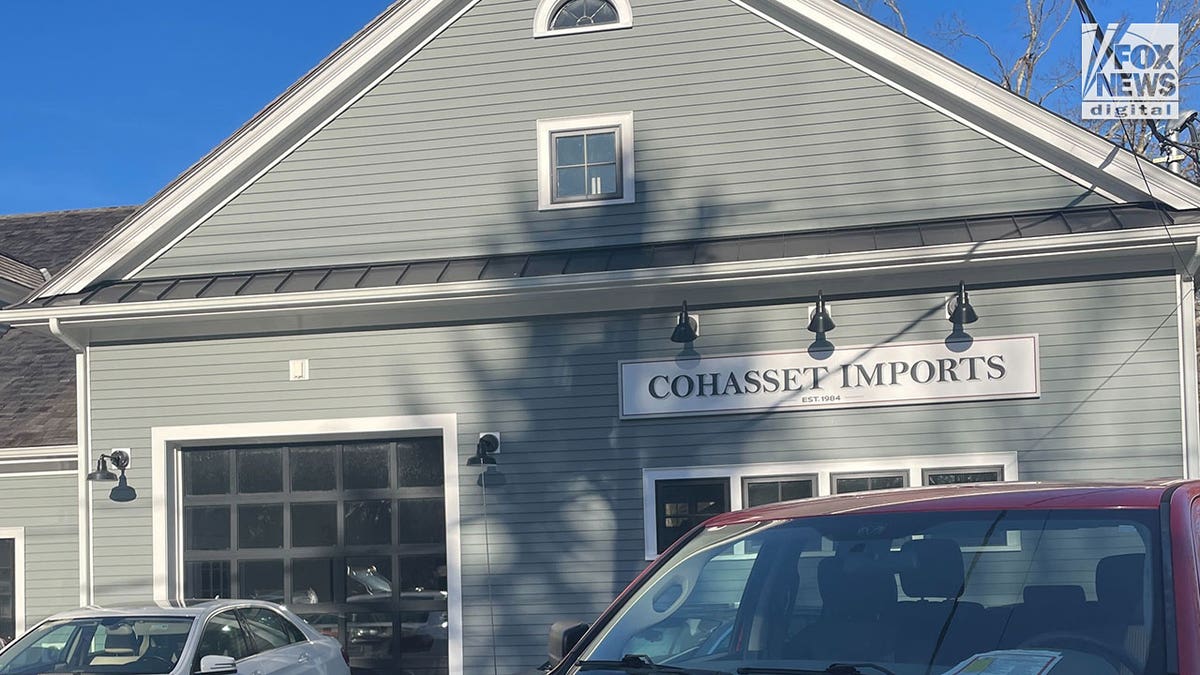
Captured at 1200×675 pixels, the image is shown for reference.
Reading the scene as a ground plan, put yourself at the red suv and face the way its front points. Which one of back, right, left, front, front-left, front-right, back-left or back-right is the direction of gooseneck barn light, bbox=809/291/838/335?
back-right

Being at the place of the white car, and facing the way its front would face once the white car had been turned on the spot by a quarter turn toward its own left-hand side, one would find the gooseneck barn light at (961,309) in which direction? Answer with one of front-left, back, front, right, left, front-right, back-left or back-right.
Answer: front-left

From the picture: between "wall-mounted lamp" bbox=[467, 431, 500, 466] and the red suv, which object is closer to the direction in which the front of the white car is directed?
the red suv

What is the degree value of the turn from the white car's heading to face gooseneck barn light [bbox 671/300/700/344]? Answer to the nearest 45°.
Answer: approximately 135° to its left

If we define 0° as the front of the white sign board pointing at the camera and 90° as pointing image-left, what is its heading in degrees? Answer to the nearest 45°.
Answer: approximately 0°

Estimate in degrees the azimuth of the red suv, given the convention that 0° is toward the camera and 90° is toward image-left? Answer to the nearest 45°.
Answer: approximately 45°

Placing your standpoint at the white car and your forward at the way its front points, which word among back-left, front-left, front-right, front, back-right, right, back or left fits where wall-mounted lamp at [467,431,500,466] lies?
back

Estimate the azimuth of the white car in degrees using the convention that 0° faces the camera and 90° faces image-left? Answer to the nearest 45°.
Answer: approximately 45°
